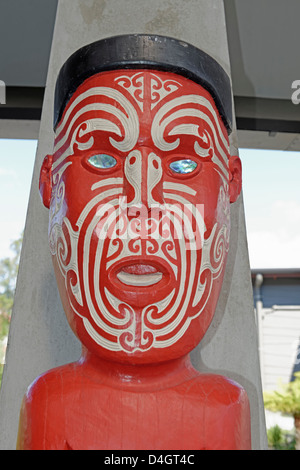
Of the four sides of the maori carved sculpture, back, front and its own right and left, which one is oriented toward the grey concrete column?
back

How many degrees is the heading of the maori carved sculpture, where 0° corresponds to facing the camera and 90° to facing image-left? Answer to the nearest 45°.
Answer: approximately 0°

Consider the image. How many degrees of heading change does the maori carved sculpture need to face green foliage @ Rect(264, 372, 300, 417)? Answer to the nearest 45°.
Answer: approximately 180°

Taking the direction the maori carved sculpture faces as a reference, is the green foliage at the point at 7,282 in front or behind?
behind

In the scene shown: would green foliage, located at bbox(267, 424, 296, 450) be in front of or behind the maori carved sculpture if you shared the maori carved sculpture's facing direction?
behind
